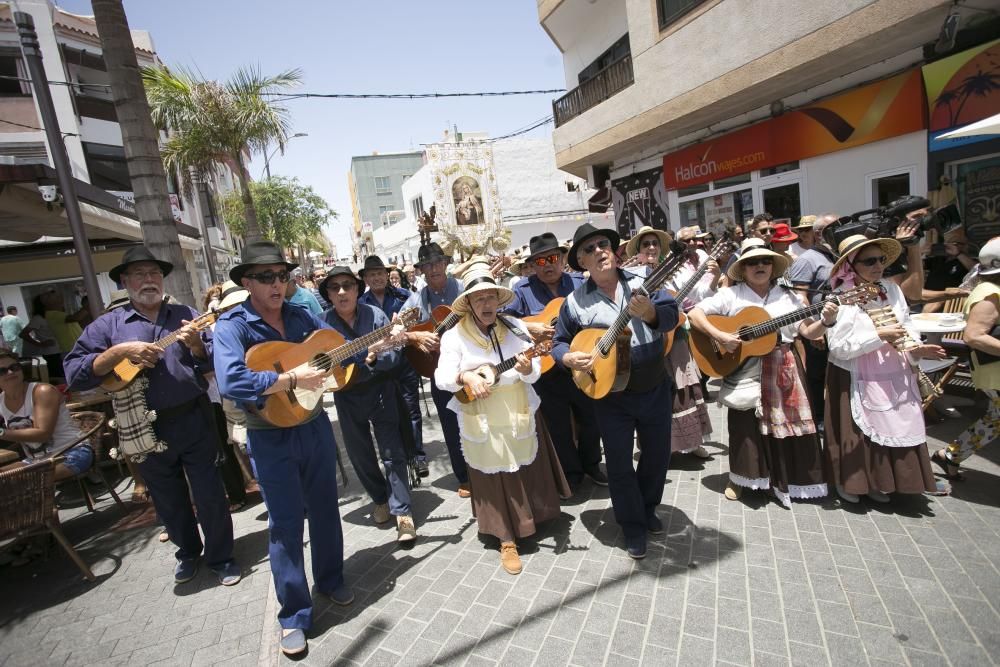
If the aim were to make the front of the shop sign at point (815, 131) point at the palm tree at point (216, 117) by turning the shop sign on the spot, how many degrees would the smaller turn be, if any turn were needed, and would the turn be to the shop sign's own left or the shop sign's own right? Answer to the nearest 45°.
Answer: approximately 45° to the shop sign's own right

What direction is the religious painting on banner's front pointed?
toward the camera

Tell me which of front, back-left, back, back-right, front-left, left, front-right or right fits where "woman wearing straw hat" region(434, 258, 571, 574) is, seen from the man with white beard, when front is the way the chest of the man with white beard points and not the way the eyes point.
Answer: front-left

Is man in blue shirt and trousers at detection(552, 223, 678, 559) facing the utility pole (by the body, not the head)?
no

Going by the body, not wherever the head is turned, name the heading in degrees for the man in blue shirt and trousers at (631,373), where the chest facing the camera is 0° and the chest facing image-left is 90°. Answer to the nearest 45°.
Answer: approximately 0°

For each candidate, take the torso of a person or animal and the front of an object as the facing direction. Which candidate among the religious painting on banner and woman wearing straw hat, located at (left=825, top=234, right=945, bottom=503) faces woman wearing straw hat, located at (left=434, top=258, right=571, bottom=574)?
the religious painting on banner

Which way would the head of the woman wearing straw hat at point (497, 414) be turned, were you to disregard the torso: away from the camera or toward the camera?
toward the camera

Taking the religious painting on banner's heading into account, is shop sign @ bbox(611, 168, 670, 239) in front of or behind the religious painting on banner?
behind

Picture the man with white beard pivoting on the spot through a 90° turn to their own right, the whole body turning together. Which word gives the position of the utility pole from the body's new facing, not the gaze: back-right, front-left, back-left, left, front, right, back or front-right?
right

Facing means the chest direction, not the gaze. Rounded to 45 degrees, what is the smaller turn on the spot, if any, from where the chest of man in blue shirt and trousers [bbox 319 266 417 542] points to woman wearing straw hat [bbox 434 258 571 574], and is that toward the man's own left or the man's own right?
approximately 45° to the man's own left

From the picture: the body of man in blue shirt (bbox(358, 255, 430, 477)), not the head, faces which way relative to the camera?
toward the camera

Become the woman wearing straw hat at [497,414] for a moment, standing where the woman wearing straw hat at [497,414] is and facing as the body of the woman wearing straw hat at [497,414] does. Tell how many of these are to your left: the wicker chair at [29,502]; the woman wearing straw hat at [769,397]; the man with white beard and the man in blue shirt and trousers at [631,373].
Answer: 2

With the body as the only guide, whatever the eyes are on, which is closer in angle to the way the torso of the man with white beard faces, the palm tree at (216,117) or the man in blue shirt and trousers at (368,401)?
the man in blue shirt and trousers

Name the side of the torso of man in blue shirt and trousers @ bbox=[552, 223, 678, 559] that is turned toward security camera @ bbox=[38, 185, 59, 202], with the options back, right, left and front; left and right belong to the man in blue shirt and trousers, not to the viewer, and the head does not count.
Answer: right

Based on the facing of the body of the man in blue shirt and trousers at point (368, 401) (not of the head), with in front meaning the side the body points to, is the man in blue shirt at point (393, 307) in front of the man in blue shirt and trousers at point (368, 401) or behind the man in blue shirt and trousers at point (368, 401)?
behind

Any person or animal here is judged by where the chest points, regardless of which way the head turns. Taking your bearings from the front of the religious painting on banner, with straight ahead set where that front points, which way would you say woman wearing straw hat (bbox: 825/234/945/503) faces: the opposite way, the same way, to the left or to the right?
the same way

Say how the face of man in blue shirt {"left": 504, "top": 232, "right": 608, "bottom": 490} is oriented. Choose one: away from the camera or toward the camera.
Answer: toward the camera

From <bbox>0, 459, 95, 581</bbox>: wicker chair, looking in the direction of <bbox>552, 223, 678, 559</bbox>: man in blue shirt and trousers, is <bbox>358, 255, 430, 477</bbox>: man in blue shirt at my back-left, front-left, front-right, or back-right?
front-left

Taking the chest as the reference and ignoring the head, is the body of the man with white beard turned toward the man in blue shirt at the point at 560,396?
no

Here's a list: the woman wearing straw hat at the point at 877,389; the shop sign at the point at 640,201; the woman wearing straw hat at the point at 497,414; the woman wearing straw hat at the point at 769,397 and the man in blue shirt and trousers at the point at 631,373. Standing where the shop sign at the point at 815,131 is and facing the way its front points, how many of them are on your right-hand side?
1
